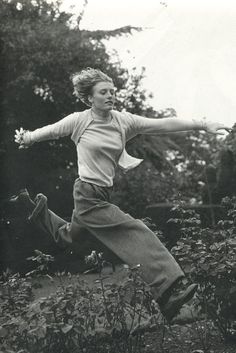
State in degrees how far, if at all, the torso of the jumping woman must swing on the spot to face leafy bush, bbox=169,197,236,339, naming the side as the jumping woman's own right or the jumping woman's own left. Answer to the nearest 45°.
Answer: approximately 90° to the jumping woman's own left

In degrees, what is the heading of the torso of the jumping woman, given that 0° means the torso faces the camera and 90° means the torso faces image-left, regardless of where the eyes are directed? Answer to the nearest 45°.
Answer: approximately 315°
